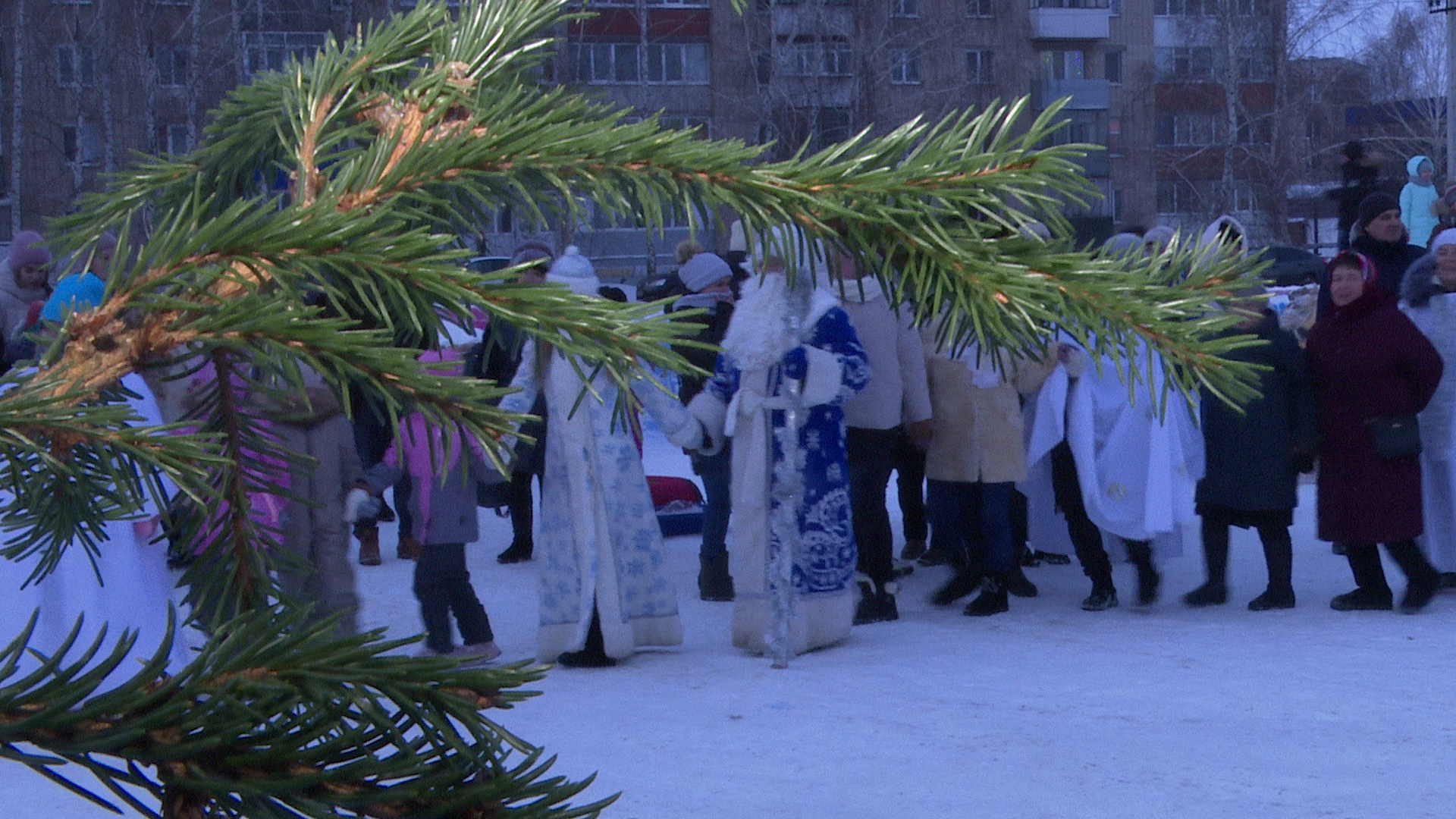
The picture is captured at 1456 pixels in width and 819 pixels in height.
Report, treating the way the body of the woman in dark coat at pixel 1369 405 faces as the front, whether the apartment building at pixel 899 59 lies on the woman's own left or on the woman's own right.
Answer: on the woman's own right

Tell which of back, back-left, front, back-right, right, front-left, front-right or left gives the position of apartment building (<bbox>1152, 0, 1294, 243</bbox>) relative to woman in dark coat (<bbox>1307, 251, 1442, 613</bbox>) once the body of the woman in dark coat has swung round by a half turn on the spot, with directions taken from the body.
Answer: front-left

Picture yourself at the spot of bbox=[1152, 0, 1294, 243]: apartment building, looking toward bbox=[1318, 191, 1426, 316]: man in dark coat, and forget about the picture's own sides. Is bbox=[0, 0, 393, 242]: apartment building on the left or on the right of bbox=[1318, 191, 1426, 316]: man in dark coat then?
right

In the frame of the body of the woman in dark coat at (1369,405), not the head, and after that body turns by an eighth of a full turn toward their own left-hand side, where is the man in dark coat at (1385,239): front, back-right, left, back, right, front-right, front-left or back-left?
back

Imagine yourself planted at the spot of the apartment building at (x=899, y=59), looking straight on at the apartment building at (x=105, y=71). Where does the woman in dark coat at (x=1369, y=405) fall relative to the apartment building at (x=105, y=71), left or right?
left

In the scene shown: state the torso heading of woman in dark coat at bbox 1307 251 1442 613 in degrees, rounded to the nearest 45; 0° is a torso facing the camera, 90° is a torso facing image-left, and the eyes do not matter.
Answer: approximately 45°
